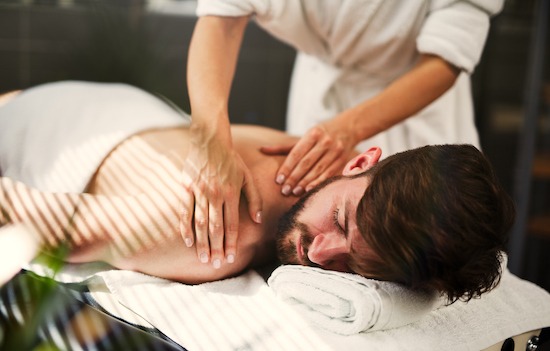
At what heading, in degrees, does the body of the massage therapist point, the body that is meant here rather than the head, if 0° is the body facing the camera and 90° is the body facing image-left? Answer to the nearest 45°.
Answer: approximately 45°
